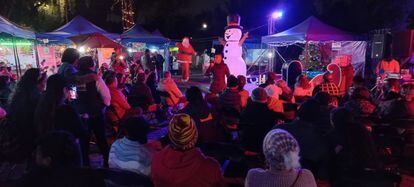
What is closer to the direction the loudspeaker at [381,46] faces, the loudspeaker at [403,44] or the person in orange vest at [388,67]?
the person in orange vest

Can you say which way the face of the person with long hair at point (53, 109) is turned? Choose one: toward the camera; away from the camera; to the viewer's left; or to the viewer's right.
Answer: away from the camera

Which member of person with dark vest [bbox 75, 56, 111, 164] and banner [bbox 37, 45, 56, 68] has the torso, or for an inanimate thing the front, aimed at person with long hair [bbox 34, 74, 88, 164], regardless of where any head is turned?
the banner

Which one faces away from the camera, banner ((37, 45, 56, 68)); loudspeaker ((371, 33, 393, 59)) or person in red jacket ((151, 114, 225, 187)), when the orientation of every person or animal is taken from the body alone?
the person in red jacket

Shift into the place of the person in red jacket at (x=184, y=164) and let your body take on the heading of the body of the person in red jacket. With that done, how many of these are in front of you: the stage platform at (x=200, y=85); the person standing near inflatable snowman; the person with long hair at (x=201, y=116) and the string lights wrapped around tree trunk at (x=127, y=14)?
4

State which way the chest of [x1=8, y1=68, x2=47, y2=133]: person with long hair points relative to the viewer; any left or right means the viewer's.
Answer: facing away from the viewer and to the right of the viewer

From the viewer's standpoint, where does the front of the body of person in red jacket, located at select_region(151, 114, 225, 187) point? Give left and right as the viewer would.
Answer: facing away from the viewer

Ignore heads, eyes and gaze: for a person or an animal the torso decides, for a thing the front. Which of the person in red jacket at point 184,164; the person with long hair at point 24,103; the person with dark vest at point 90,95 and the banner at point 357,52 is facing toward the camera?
the banner

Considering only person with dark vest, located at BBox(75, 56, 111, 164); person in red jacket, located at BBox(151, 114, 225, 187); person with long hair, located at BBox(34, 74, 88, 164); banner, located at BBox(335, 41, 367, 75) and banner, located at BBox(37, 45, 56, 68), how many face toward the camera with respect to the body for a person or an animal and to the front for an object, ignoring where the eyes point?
2

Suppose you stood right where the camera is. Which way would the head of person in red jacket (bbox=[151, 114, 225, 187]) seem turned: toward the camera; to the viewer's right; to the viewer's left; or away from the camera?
away from the camera

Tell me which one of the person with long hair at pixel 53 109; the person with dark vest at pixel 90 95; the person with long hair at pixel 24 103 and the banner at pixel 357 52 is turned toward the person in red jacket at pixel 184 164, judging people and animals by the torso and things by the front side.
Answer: the banner

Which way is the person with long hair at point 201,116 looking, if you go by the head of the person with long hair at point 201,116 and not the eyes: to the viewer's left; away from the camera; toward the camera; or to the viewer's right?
away from the camera
